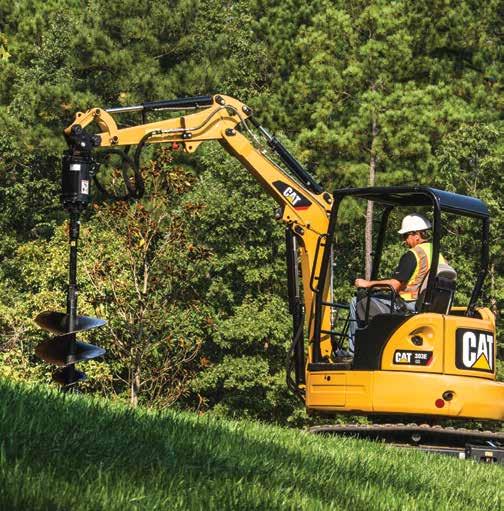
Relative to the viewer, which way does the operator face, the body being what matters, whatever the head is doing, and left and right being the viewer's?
facing to the left of the viewer
